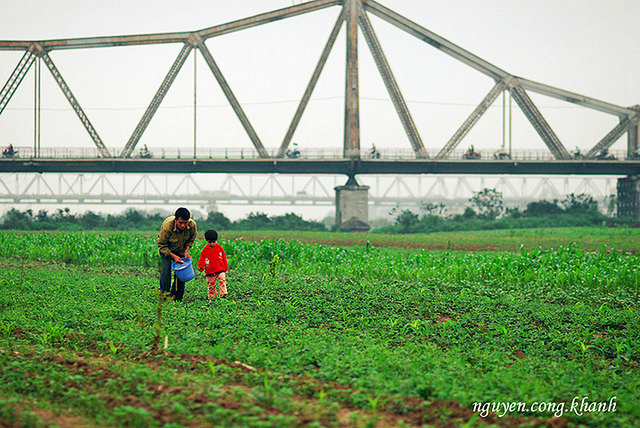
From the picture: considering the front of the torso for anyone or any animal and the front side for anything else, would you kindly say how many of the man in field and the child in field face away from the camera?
0

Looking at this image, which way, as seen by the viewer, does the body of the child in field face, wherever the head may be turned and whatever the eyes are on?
toward the camera

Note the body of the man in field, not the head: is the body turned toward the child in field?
no

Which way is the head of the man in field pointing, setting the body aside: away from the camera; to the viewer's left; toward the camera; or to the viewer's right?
toward the camera

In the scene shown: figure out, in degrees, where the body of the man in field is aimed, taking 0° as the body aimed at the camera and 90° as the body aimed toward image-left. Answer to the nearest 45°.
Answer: approximately 315°

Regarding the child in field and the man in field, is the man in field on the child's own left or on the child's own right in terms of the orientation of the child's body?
on the child's own right
